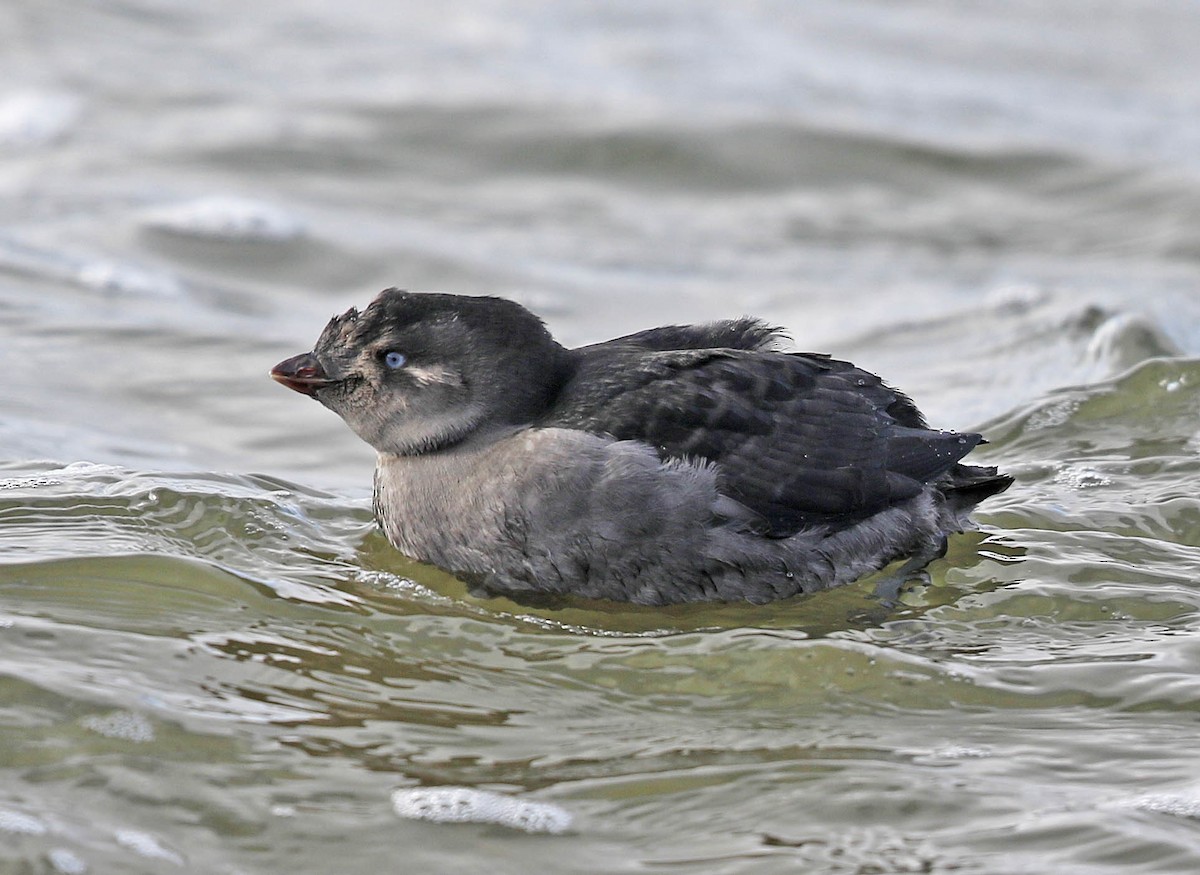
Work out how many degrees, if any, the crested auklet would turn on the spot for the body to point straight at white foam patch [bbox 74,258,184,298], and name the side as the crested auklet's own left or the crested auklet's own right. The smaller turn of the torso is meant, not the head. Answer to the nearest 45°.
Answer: approximately 45° to the crested auklet's own right

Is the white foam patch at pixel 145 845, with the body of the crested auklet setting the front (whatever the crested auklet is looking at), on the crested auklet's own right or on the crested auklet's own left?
on the crested auklet's own left

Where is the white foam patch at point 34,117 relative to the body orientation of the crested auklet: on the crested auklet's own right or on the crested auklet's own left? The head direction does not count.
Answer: on the crested auklet's own right

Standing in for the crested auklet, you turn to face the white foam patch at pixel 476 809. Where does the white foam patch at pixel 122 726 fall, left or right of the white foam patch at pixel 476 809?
right

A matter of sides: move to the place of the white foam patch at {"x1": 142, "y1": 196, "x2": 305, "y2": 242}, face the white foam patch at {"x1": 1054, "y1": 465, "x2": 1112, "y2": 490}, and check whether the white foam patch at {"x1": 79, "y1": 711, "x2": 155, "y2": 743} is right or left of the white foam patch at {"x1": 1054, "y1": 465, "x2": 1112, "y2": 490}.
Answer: right

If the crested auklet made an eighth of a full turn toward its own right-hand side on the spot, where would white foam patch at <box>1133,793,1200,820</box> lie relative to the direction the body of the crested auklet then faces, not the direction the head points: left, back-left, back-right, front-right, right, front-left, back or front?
back

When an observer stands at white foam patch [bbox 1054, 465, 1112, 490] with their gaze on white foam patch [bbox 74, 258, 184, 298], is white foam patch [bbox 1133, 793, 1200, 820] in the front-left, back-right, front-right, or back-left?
back-left

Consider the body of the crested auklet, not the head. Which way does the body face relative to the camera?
to the viewer's left

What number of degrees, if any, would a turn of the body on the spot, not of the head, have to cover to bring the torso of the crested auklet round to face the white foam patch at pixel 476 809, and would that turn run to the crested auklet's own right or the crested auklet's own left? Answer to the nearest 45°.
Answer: approximately 90° to the crested auklet's own left

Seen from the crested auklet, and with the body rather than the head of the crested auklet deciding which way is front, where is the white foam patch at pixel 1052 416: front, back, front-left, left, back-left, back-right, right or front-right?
back-right

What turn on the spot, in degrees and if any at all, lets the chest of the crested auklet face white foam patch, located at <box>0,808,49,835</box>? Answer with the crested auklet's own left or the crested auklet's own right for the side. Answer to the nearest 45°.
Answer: approximately 45° to the crested auklet's own left
